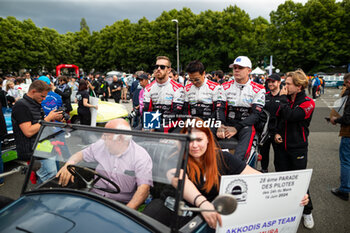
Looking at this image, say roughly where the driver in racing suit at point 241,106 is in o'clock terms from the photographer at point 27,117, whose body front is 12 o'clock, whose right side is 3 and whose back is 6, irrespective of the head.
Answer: The driver in racing suit is roughly at 1 o'clock from the photographer.

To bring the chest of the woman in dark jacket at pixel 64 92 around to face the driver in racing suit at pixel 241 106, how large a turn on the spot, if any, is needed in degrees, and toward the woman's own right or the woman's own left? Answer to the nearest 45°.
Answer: approximately 90° to the woman's own left

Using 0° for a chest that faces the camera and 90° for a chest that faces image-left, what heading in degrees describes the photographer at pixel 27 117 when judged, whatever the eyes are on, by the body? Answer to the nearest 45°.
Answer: approximately 270°

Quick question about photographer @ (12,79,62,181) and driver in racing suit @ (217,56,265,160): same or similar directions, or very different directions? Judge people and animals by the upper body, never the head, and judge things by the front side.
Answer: very different directions

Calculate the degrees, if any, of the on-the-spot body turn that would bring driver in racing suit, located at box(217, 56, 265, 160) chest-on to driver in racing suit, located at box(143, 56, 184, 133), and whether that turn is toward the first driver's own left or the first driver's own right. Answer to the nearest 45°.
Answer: approximately 45° to the first driver's own right

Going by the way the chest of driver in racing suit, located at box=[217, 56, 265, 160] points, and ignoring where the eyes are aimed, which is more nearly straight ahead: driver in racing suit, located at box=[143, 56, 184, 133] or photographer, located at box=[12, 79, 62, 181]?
the photographer

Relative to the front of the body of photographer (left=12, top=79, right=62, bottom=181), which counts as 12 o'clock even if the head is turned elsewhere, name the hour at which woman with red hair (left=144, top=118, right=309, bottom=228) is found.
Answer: The woman with red hair is roughly at 2 o'clock from the photographer.

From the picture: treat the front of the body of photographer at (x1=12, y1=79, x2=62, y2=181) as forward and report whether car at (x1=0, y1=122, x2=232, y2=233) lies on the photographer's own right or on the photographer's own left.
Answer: on the photographer's own right
